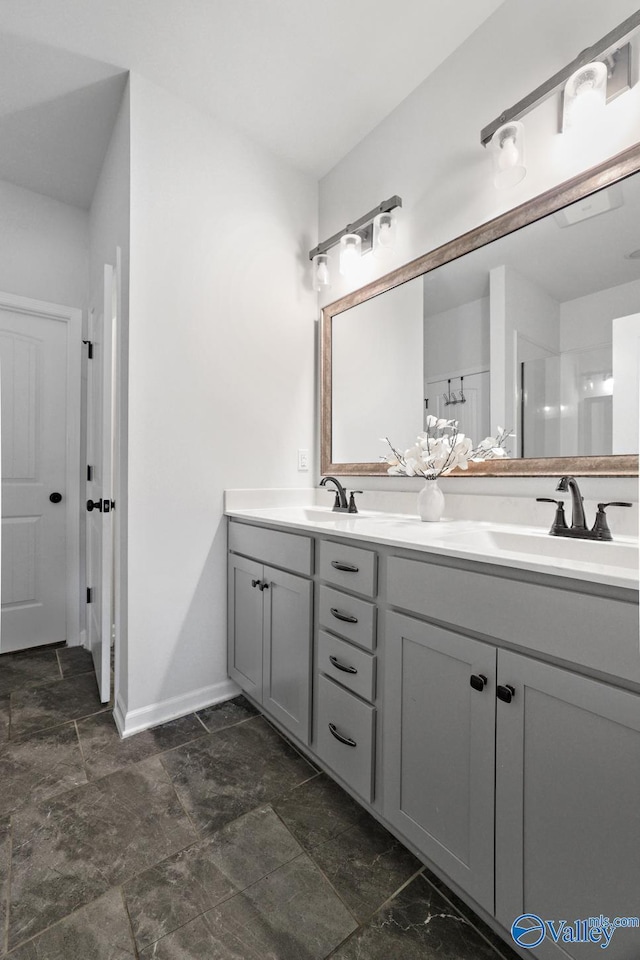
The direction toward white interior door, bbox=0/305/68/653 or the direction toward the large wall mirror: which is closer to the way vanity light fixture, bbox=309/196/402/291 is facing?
the white interior door

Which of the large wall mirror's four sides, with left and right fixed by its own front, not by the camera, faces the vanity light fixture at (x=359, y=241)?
right

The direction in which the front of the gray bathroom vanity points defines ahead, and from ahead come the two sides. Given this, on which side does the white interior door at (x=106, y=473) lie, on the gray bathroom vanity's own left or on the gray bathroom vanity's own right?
on the gray bathroom vanity's own right

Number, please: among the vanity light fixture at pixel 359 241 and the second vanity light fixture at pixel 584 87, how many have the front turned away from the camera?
0

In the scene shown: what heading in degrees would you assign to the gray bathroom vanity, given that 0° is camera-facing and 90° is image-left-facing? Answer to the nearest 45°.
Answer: approximately 45°

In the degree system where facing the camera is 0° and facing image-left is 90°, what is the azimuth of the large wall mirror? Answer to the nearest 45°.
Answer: approximately 45°

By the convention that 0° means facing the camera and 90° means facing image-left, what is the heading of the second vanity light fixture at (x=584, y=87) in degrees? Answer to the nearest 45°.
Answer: approximately 45°

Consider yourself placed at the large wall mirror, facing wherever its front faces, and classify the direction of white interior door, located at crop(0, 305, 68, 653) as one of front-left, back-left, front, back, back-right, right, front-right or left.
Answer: front-right

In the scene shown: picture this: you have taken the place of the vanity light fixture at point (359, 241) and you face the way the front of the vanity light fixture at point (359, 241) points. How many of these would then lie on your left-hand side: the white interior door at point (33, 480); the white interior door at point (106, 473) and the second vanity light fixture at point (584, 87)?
1
